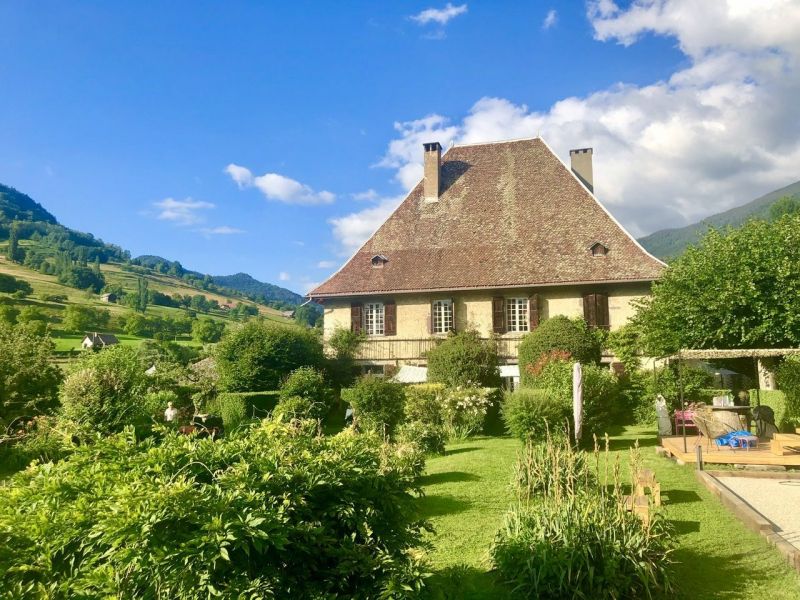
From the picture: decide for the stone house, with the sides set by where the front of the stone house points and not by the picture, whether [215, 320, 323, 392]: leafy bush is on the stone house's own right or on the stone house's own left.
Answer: on the stone house's own right

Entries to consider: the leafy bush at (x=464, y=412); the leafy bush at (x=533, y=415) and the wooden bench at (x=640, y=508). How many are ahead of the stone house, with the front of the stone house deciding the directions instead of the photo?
3

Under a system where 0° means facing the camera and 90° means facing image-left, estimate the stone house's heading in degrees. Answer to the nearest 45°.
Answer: approximately 0°

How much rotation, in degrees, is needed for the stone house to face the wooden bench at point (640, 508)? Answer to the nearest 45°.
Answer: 0° — it already faces it

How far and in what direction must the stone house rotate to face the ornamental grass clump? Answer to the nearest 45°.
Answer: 0° — it already faces it

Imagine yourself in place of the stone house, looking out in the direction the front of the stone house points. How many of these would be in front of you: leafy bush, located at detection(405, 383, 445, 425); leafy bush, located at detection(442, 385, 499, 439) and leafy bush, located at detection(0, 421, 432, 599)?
3

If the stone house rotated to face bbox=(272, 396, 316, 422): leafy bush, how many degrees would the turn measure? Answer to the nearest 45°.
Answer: approximately 45° to its right
